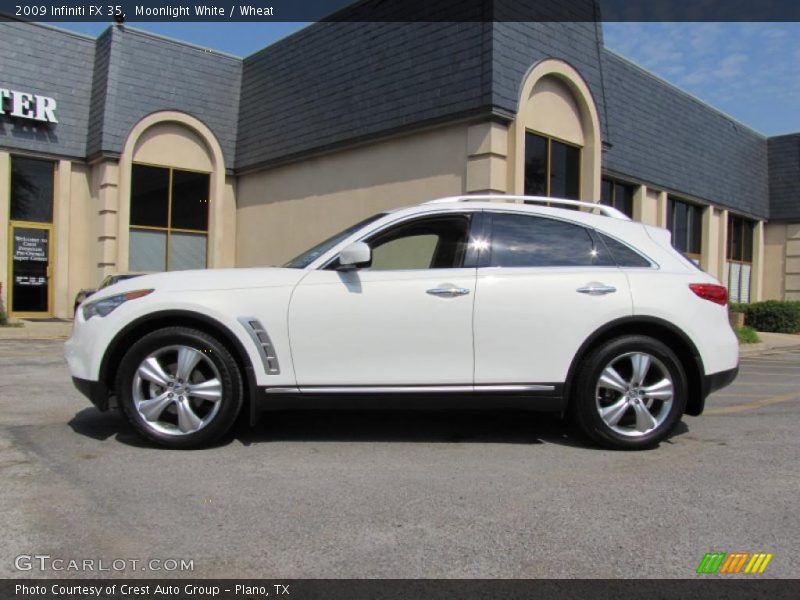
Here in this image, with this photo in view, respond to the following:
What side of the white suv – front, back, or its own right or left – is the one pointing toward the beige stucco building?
right

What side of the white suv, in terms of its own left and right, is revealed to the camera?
left
